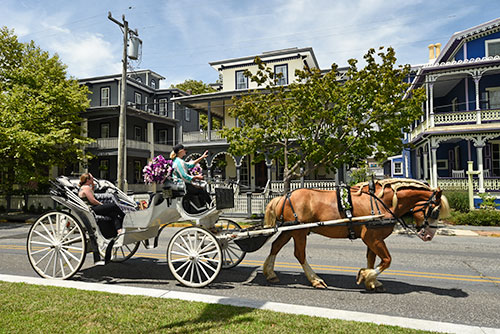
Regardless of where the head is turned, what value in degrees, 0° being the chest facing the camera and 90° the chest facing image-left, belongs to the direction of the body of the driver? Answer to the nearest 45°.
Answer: approximately 270°

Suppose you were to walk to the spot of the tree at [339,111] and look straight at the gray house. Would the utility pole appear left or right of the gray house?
left

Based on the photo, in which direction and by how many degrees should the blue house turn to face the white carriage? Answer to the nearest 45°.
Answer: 0° — it already faces it

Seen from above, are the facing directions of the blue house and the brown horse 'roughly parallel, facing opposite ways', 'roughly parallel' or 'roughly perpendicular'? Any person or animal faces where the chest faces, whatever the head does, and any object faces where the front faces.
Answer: roughly perpendicular

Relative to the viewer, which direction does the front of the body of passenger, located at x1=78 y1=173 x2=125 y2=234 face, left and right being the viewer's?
facing to the right of the viewer

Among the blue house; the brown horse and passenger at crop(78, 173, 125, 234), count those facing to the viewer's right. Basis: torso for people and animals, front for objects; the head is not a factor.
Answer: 2

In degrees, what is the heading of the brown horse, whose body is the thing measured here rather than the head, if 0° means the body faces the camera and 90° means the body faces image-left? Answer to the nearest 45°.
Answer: approximately 270°

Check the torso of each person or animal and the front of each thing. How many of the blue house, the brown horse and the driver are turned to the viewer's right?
2

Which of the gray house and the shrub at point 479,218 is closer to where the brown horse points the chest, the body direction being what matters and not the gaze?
the shrub

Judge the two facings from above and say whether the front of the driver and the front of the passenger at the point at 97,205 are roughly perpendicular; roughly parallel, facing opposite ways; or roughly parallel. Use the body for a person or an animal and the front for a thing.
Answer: roughly parallel

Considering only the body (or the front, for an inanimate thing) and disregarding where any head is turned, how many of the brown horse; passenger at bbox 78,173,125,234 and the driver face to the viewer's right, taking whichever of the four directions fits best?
3

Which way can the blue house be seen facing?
toward the camera

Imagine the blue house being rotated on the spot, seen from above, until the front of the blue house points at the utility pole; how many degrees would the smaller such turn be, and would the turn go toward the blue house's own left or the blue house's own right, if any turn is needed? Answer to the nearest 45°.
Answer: approximately 45° to the blue house's own right

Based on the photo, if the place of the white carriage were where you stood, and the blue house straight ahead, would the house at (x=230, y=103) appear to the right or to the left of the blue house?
left
